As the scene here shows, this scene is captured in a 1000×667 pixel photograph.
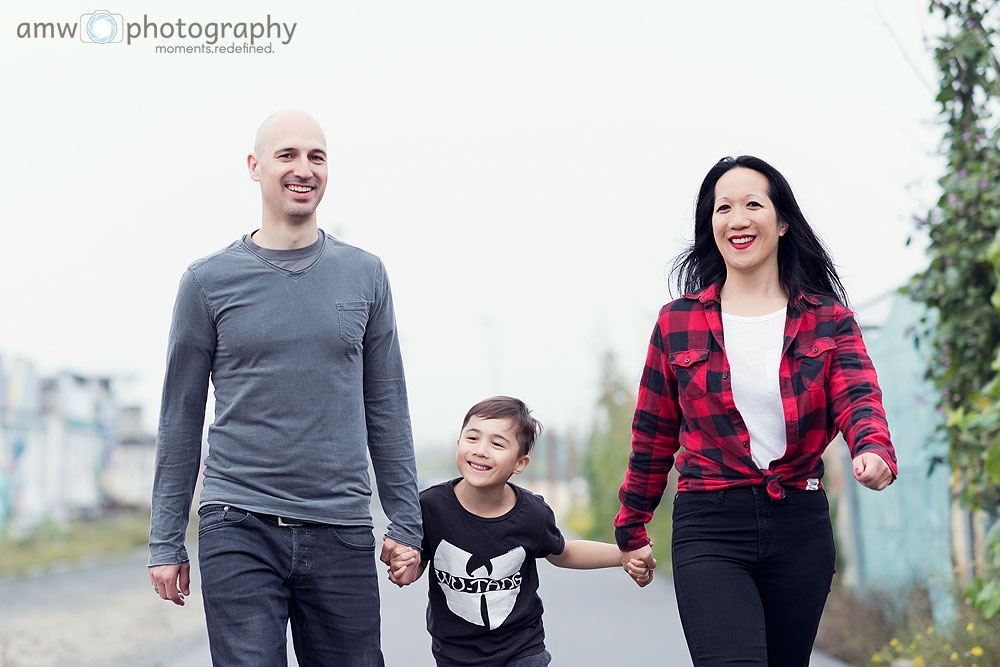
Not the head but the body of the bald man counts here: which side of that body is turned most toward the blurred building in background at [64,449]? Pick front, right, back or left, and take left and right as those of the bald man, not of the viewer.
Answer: back

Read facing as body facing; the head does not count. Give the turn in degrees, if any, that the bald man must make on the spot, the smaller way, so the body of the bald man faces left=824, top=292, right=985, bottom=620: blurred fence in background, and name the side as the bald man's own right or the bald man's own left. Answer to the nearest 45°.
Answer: approximately 135° to the bald man's own left

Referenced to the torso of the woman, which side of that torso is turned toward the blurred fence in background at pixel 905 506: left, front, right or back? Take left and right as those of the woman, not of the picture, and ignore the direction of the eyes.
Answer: back

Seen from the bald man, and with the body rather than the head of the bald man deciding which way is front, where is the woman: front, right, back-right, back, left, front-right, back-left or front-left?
left

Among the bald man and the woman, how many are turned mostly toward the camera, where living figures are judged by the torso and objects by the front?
2

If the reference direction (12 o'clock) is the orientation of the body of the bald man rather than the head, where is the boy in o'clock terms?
The boy is roughly at 8 o'clock from the bald man.

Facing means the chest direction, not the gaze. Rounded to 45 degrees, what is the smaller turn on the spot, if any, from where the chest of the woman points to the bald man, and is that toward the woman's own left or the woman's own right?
approximately 90° to the woman's own right

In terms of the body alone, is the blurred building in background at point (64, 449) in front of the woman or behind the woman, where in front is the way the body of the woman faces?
behind
